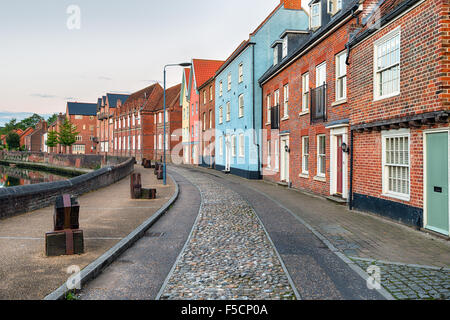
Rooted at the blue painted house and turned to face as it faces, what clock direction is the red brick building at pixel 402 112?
The red brick building is roughly at 10 o'clock from the blue painted house.

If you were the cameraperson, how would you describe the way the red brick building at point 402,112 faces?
facing the viewer and to the left of the viewer

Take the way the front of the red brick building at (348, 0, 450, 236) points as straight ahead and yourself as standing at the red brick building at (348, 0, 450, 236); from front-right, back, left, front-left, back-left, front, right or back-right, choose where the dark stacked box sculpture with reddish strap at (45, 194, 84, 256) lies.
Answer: front

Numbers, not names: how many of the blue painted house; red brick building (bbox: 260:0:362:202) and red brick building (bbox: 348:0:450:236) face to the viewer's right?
0

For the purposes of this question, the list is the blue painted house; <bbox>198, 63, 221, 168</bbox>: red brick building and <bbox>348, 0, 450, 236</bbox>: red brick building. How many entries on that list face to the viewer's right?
0

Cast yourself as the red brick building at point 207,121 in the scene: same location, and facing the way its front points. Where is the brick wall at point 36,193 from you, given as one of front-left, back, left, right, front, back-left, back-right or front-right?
front-left

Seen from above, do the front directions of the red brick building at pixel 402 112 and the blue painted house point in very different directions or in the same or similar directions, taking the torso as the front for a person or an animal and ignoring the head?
same or similar directions

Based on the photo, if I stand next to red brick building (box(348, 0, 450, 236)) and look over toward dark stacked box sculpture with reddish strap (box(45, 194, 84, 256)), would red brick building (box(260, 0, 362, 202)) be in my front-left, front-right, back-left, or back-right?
back-right

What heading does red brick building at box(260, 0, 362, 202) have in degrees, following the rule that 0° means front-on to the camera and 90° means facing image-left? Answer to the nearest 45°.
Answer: approximately 45°

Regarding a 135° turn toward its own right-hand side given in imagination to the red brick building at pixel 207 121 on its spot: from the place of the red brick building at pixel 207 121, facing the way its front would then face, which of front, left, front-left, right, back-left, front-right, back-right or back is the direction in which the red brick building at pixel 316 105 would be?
back

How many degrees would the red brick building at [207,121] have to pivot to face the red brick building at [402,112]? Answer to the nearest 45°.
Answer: approximately 45° to its left

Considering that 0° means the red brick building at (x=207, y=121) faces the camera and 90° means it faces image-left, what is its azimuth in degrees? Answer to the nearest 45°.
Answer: approximately 45°

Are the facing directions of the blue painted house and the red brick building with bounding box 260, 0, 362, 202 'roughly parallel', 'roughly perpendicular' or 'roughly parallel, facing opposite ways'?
roughly parallel

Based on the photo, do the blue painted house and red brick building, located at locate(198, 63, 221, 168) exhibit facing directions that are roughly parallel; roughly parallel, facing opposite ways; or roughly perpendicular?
roughly parallel

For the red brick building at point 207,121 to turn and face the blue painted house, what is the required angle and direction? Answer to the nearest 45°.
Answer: approximately 45° to its left
